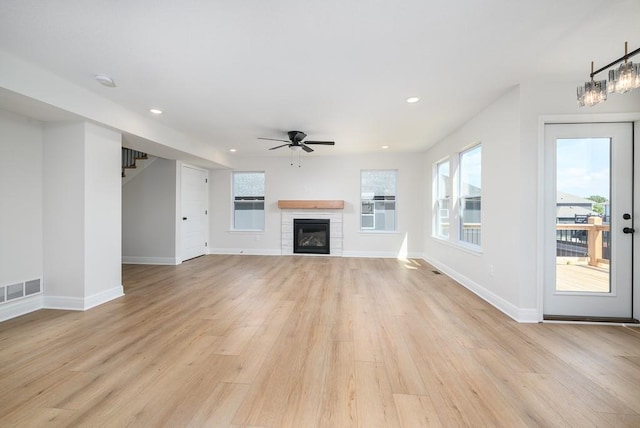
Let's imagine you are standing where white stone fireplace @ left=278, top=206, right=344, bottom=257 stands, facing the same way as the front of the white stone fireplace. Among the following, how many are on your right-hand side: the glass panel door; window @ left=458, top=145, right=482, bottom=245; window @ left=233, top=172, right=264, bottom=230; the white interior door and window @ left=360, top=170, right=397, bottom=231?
2

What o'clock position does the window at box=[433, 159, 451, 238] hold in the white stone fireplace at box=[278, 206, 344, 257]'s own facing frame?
The window is roughly at 10 o'clock from the white stone fireplace.

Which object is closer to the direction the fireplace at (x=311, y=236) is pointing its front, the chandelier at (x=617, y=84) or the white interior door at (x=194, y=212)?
the chandelier

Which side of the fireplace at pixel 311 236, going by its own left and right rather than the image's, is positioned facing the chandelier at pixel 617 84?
front

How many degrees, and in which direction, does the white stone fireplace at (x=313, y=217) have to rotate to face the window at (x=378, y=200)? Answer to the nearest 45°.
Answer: approximately 90° to its left

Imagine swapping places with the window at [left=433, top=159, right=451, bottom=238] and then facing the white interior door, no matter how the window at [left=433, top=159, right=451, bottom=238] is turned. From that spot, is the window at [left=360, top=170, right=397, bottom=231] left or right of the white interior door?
right

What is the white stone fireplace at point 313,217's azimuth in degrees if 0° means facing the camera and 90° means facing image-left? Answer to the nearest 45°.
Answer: approximately 0°

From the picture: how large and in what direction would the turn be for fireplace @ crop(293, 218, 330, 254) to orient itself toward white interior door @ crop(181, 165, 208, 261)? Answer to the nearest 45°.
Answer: approximately 90° to its right

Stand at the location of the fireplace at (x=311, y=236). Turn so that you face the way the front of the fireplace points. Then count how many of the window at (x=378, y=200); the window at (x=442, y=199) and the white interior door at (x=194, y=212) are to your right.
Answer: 1

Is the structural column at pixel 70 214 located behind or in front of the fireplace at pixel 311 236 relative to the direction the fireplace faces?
in front

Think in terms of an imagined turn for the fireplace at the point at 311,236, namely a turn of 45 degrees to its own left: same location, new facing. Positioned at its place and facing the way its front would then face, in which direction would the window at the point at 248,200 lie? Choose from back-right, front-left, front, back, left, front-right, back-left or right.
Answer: back-right

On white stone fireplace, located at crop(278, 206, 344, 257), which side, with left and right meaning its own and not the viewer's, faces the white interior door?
right

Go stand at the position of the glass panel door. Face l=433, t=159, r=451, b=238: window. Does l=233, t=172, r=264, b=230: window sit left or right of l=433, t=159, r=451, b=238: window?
left

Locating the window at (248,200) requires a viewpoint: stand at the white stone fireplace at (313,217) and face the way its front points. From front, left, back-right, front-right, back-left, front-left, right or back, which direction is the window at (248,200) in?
right
